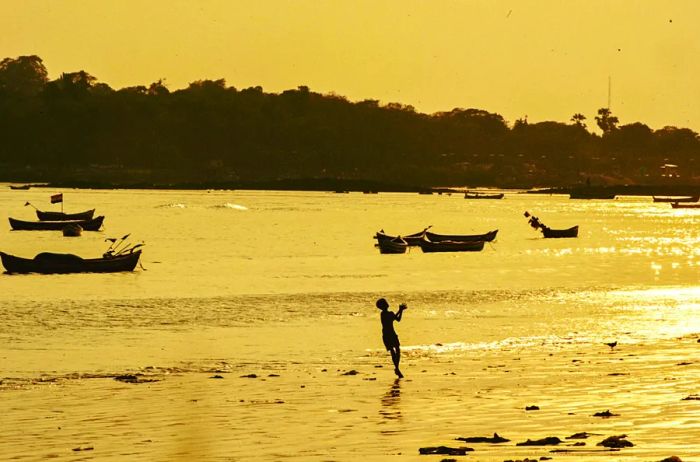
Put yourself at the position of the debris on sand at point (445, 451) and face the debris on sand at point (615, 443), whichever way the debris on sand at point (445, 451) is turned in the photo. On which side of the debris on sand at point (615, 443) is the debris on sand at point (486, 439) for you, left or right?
left

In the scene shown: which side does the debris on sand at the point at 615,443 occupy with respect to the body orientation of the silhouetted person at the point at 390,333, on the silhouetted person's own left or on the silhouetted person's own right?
on the silhouetted person's own right

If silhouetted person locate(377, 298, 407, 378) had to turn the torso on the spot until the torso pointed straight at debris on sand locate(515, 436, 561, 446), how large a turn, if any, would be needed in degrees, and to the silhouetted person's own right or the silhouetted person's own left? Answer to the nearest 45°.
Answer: approximately 90° to the silhouetted person's own right

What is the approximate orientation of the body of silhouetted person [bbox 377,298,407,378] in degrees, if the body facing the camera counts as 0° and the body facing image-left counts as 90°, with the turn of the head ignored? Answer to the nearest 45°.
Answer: approximately 270°

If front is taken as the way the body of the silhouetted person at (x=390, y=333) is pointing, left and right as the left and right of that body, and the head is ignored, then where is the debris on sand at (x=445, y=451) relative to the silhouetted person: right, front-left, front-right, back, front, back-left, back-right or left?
right

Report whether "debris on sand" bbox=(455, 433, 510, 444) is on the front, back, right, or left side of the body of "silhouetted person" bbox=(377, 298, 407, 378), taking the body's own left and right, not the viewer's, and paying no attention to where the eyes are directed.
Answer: right

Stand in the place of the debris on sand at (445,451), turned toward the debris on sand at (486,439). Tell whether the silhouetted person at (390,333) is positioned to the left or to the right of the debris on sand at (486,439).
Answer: left
